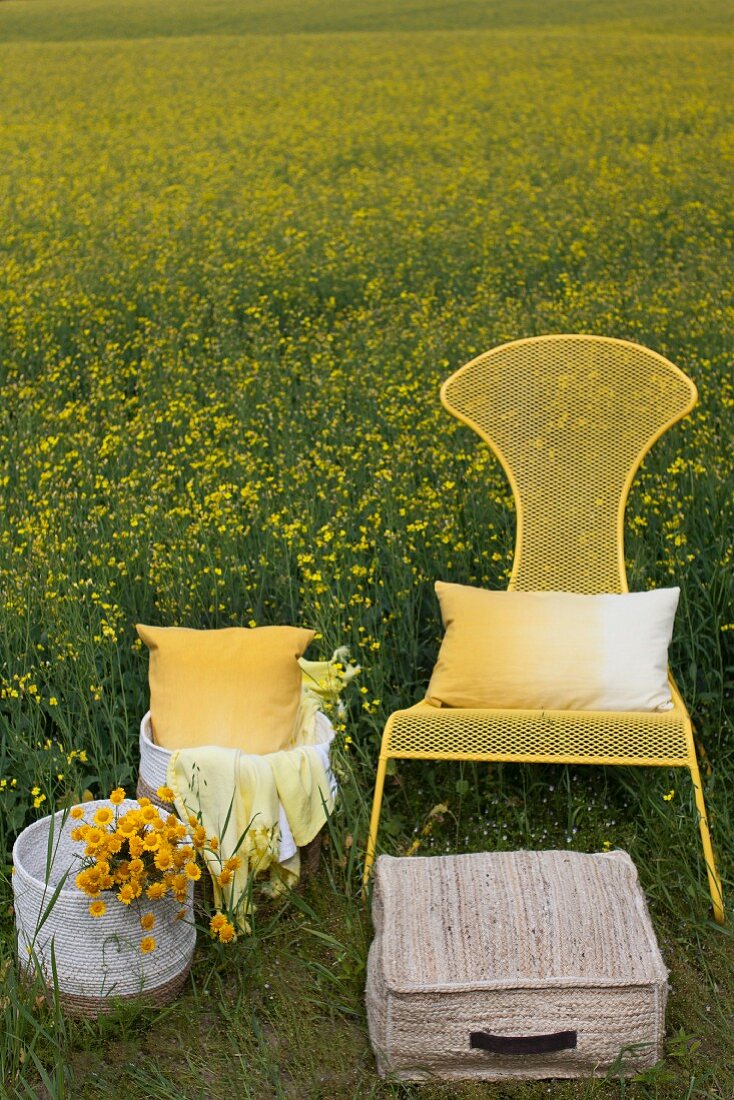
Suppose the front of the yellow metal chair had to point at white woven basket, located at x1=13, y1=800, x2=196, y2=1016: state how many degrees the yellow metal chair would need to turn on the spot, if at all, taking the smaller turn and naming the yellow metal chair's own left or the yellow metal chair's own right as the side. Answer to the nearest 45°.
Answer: approximately 45° to the yellow metal chair's own right

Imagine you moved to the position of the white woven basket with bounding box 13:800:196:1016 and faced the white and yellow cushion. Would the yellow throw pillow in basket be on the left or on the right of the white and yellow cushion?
left

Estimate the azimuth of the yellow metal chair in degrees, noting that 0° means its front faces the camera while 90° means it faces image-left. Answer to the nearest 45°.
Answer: approximately 0°

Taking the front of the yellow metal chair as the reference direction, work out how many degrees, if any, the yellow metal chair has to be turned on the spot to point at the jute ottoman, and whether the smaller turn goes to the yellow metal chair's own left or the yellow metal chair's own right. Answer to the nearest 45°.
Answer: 0° — it already faces it

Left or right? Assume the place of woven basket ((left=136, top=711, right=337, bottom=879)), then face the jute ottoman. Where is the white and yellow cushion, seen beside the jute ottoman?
left

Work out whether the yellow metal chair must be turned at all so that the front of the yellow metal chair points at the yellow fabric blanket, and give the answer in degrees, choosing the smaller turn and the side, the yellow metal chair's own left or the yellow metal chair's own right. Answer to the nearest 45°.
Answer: approximately 45° to the yellow metal chair's own right
